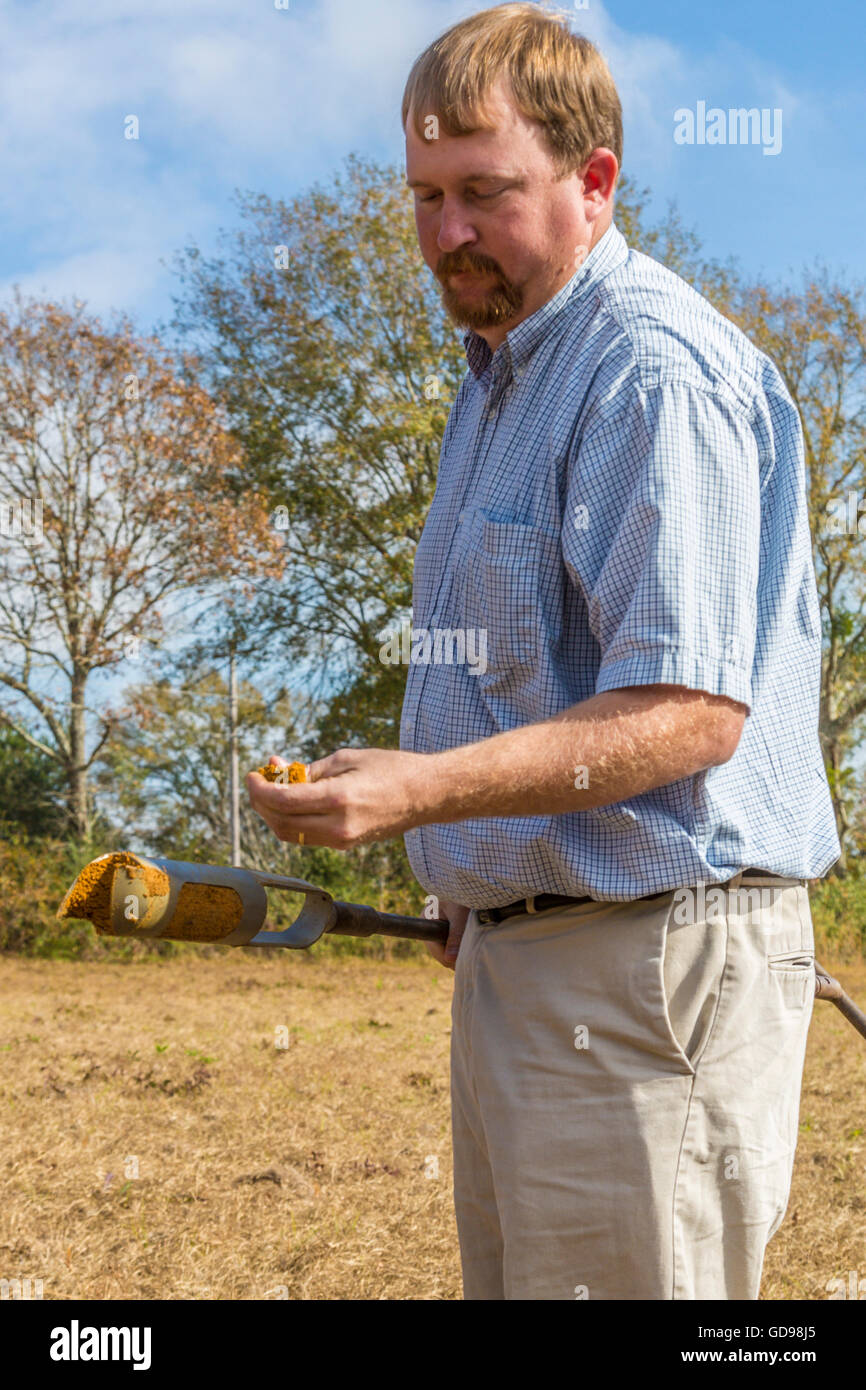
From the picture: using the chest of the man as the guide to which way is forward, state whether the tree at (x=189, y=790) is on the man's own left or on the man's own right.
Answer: on the man's own right

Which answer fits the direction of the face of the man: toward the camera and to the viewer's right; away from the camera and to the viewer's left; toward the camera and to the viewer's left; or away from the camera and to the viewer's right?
toward the camera and to the viewer's left

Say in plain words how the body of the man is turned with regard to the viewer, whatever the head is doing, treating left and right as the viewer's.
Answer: facing the viewer and to the left of the viewer
